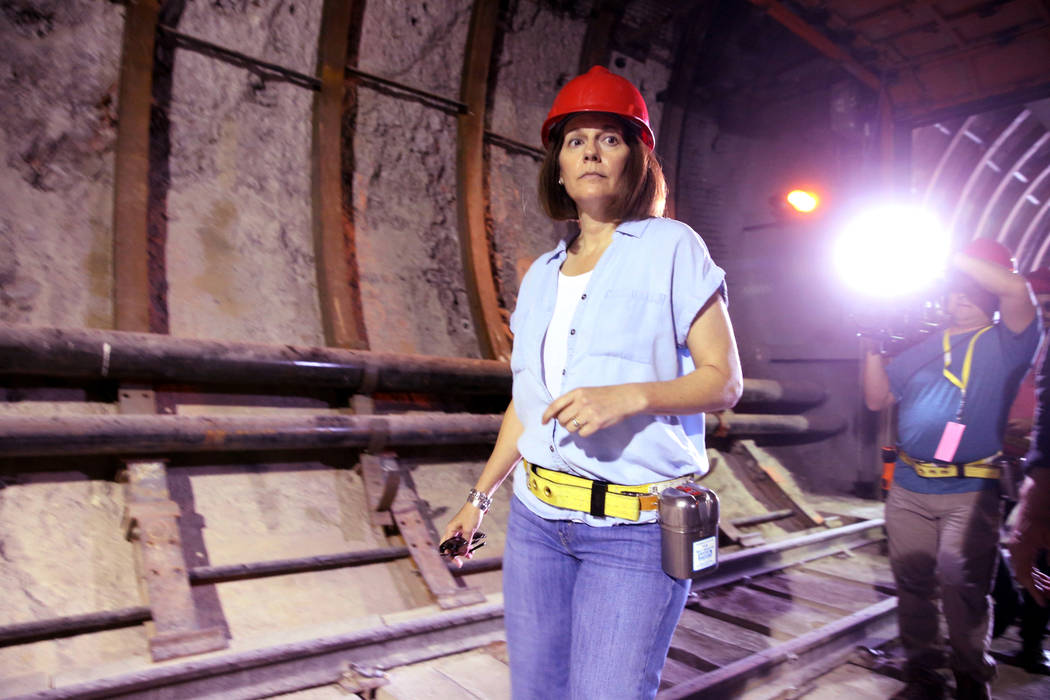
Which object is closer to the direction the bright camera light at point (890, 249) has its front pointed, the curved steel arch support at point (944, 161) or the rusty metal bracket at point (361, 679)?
the rusty metal bracket

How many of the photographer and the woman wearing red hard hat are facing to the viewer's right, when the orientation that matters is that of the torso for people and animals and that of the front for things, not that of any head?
0

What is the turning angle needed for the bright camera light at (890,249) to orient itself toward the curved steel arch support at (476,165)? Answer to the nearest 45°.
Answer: approximately 45° to its right

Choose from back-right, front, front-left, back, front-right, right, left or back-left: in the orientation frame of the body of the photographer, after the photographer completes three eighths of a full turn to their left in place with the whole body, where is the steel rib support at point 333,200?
back

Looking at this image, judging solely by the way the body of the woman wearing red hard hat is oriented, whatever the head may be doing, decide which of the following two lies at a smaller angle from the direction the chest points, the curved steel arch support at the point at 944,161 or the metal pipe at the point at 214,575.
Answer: the metal pipe

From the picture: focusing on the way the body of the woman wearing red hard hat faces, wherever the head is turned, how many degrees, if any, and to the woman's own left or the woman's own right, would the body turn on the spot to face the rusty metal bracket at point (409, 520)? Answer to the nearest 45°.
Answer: approximately 90° to the woman's own right

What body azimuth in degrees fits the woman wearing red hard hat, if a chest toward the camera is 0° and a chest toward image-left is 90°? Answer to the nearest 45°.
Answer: approximately 45°

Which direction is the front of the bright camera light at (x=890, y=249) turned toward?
toward the camera

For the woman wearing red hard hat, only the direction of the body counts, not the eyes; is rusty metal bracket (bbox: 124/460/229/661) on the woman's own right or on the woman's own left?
on the woman's own right

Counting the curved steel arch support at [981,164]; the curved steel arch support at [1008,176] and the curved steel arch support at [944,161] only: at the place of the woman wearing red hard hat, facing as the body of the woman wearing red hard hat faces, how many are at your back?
3
